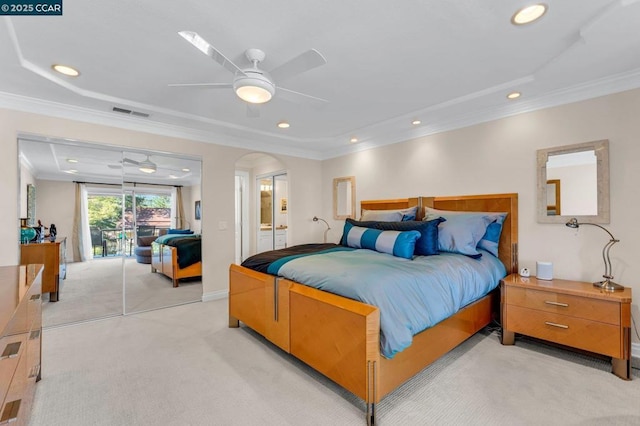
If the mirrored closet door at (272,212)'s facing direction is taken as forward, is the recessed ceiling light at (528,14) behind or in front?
in front

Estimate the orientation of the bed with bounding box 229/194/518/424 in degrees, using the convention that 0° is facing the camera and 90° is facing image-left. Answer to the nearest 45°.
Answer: approximately 45°

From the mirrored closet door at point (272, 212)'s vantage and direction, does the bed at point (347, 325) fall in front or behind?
in front

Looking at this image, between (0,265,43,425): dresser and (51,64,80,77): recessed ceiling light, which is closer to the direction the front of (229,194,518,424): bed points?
the dresser

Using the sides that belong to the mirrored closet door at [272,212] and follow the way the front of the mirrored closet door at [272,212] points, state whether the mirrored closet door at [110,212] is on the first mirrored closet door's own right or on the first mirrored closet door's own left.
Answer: on the first mirrored closet door's own right

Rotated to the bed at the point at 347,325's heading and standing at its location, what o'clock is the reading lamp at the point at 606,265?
The reading lamp is roughly at 7 o'clock from the bed.

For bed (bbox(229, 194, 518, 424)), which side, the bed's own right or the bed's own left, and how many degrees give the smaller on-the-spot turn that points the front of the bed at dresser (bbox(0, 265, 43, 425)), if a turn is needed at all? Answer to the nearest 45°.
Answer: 0° — it already faces it

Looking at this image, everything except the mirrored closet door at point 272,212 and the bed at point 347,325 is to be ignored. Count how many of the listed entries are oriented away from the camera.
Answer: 0

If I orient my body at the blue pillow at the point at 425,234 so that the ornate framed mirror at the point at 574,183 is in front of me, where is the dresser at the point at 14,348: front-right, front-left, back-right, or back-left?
back-right
